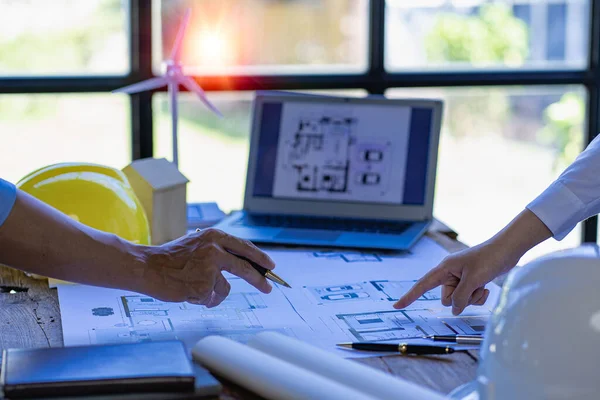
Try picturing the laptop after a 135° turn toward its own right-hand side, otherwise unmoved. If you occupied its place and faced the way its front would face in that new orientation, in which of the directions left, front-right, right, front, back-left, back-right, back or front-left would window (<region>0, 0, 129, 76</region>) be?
front

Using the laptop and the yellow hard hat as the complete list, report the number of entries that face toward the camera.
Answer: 1

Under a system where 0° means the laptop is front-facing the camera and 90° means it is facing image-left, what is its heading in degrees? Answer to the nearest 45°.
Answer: approximately 0°
